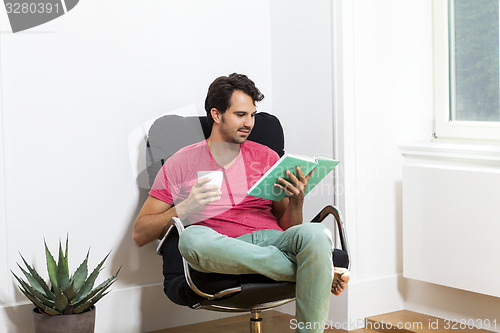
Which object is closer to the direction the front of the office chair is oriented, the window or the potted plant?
the window

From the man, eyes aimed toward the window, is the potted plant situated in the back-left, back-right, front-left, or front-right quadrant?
back-left

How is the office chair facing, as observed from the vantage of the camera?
facing the viewer and to the right of the viewer

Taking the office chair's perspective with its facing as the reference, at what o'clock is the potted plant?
The potted plant is roughly at 5 o'clock from the office chair.

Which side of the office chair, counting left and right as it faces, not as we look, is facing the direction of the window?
left
